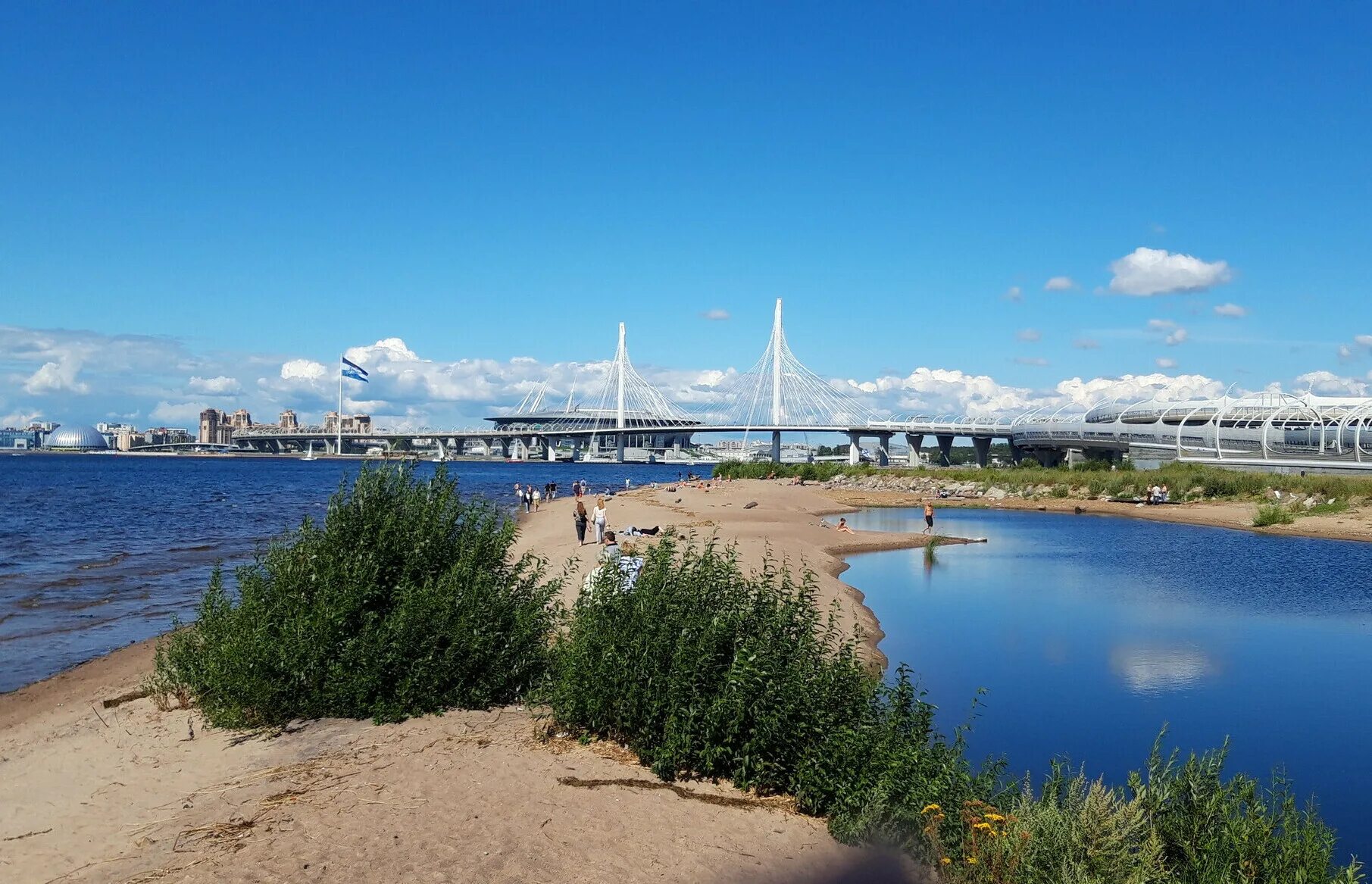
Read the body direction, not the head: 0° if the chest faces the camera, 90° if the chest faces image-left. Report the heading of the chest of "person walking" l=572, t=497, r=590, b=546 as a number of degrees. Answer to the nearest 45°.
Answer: approximately 180°

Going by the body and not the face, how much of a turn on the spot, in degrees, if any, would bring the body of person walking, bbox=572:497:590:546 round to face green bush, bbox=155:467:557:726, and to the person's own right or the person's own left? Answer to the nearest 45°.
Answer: approximately 180°

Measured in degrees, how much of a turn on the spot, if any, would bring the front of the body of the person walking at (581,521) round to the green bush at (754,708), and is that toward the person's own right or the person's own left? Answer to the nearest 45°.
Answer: approximately 180°

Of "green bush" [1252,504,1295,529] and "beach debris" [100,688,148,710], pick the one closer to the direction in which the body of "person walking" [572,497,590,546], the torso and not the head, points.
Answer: the green bush

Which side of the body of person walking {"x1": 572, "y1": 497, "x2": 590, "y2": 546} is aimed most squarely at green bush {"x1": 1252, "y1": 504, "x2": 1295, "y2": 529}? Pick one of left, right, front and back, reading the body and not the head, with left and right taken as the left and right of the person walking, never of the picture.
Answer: right

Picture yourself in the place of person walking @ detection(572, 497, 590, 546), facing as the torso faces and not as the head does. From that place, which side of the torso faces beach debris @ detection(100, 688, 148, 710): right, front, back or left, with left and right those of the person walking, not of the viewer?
back

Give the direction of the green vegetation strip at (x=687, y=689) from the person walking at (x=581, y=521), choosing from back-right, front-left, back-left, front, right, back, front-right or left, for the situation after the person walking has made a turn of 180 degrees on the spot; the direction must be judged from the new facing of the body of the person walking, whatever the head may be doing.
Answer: front
